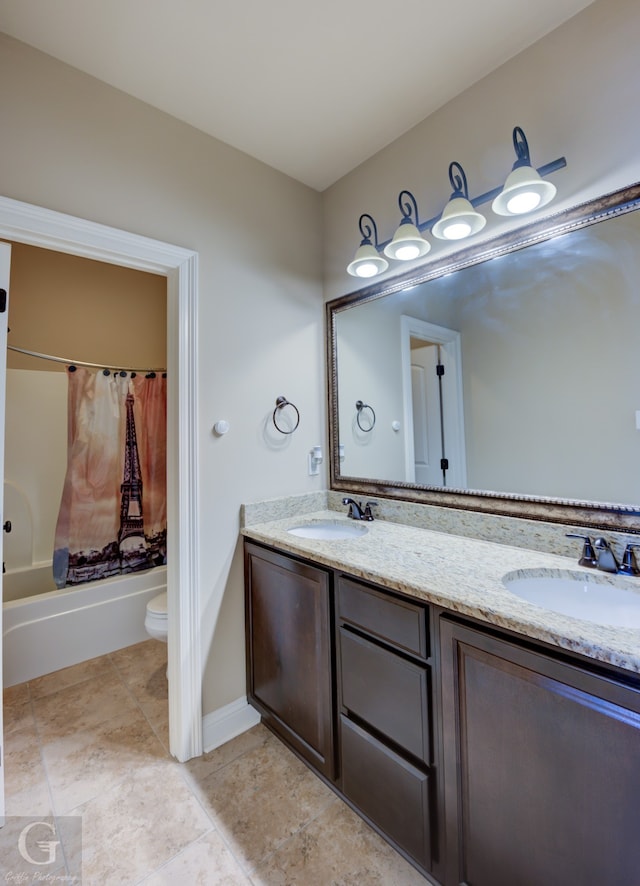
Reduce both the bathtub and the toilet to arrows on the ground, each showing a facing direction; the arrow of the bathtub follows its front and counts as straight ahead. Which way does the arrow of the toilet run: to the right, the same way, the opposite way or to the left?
to the right

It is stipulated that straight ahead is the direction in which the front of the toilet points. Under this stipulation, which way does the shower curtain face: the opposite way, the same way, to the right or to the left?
to the left

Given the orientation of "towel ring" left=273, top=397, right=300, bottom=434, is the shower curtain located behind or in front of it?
behind

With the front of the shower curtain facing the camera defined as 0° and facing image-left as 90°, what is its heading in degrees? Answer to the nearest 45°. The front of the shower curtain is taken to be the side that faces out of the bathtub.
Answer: approximately 315°
